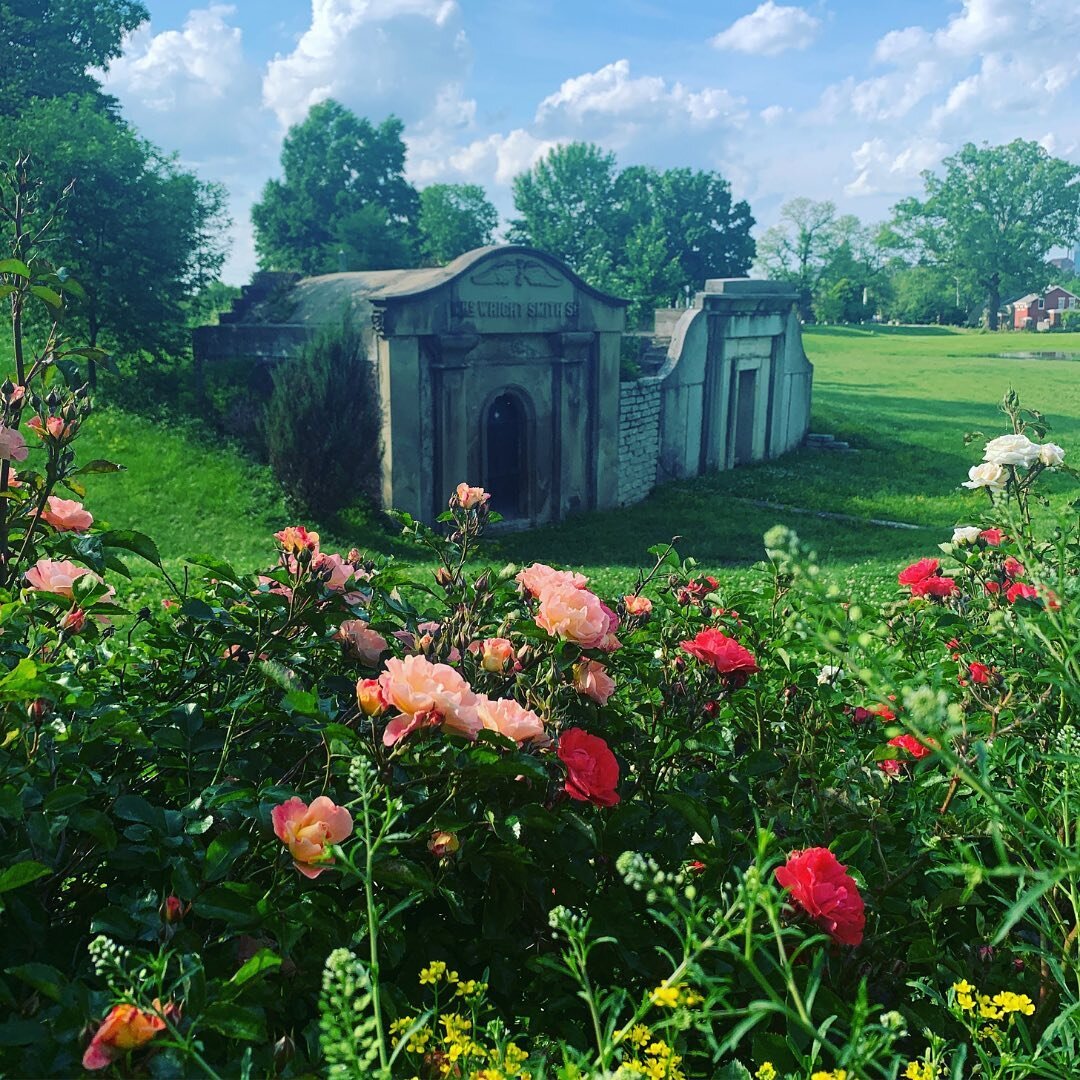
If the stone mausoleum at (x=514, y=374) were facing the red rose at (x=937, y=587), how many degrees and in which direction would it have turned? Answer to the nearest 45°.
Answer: approximately 45° to its right

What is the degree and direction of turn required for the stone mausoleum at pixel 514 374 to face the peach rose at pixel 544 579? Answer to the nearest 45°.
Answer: approximately 45° to its right

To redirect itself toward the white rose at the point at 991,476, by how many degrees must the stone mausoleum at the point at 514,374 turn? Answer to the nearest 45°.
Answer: approximately 45° to its right

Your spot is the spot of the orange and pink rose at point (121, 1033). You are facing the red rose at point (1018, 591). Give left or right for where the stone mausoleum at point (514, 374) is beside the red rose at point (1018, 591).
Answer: left

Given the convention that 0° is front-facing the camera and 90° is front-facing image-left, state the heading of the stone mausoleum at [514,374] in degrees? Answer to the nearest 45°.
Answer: approximately 315°

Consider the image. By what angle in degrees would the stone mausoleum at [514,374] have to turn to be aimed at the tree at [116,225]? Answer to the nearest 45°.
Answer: approximately 135° to its right
